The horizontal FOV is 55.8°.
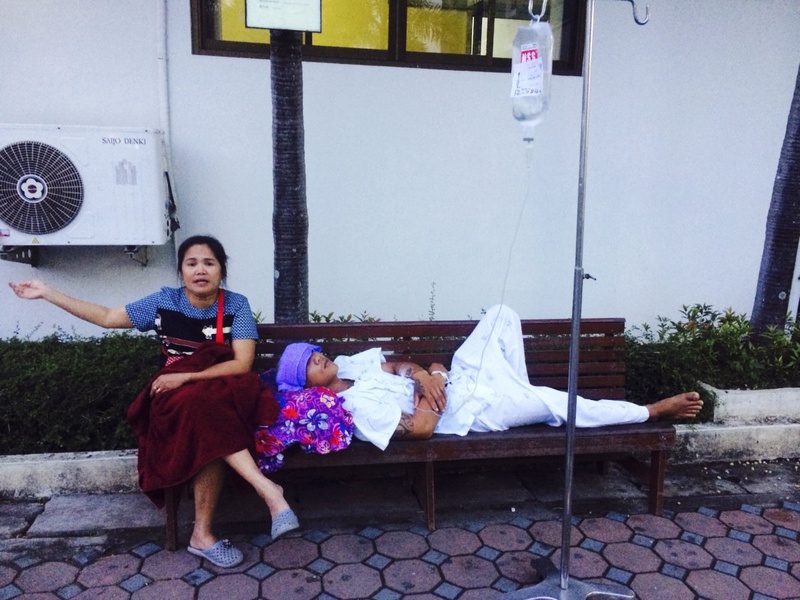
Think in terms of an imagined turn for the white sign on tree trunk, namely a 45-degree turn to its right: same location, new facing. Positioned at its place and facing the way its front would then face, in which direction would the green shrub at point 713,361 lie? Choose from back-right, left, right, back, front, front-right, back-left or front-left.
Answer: back-left

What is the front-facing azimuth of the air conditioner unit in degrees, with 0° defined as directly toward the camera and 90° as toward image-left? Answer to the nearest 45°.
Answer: approximately 0°

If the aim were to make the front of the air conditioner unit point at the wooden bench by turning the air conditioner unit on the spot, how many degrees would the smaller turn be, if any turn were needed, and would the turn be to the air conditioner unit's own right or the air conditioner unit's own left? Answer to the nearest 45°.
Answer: approximately 45° to the air conditioner unit's own left

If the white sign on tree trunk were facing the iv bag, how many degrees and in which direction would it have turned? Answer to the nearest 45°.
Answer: approximately 45° to its left

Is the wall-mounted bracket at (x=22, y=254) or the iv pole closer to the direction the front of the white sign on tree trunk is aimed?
the iv pole
